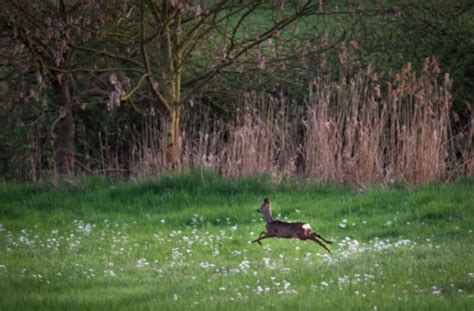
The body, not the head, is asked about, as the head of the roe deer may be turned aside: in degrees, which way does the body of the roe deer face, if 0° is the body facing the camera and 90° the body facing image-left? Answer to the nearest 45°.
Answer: approximately 90°
